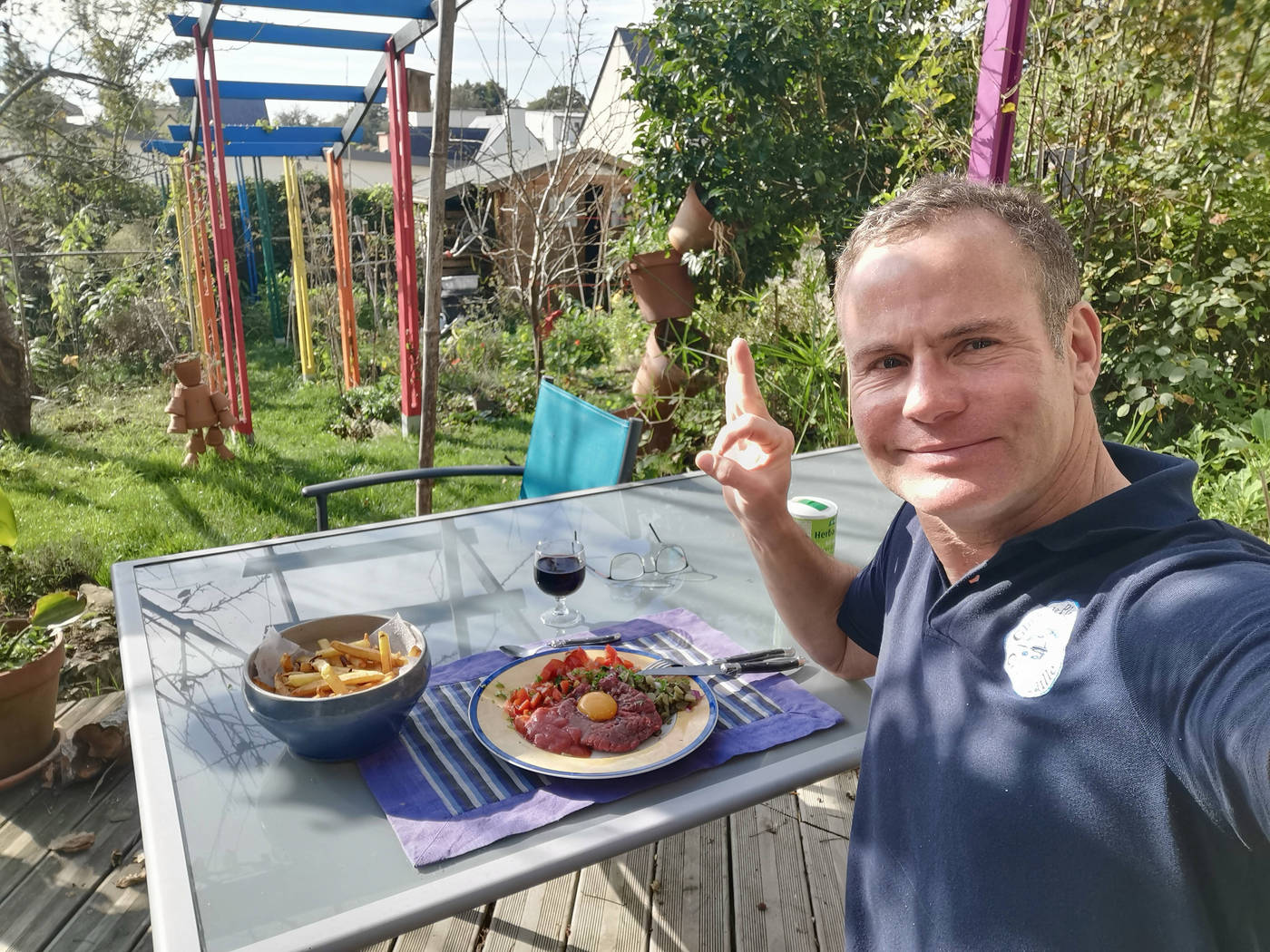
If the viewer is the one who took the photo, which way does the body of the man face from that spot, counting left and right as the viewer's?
facing the viewer and to the left of the viewer

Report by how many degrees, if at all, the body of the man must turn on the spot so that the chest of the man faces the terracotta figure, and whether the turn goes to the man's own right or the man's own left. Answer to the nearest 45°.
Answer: approximately 90° to the man's own right

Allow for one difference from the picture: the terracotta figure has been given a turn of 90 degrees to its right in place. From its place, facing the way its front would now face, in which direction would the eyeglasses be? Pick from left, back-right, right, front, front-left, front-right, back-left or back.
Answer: left

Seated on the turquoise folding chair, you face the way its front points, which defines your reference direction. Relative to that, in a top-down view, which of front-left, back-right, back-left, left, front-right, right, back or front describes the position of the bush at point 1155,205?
back-left

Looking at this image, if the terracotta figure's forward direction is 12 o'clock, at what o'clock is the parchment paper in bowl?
The parchment paper in bowl is roughly at 12 o'clock from the terracotta figure.

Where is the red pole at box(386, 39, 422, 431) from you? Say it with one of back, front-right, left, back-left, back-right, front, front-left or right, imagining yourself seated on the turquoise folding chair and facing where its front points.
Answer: back-right

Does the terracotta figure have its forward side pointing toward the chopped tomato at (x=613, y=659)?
yes

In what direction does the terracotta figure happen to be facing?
toward the camera

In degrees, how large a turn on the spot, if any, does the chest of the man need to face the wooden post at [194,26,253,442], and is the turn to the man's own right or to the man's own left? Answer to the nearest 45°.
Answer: approximately 90° to the man's own right

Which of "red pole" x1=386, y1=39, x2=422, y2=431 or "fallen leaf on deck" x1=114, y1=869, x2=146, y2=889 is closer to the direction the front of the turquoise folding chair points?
the fallen leaf on deck

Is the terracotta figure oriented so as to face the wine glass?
yes

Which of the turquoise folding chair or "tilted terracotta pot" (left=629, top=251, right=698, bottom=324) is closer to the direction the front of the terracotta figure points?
the turquoise folding chair

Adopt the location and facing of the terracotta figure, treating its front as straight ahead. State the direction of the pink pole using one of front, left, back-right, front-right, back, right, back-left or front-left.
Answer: front-left

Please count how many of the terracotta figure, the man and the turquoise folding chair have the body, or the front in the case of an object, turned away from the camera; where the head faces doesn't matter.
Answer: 0

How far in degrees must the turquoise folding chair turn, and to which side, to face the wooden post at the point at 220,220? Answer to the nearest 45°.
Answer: approximately 90° to its right

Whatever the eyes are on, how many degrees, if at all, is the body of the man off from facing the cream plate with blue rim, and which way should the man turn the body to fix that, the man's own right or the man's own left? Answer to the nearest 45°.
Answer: approximately 45° to the man's own right
